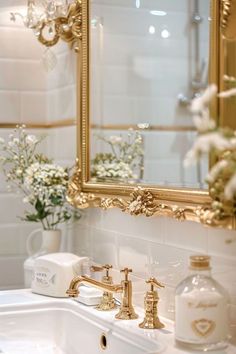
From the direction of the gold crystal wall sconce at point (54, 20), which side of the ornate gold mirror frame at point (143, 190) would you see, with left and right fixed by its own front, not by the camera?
right

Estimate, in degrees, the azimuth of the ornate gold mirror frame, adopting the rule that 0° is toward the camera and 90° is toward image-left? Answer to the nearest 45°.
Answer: approximately 45°

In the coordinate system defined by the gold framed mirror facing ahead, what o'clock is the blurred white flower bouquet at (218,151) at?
The blurred white flower bouquet is roughly at 10 o'clock from the gold framed mirror.
